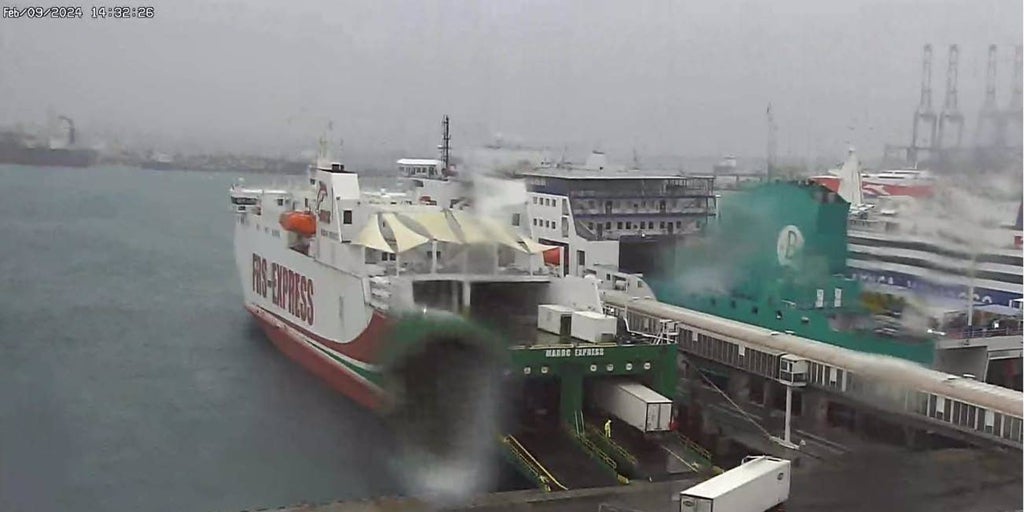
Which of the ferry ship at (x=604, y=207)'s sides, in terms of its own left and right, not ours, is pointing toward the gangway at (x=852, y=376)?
back

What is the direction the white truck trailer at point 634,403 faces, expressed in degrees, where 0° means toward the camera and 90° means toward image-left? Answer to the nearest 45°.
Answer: approximately 135°

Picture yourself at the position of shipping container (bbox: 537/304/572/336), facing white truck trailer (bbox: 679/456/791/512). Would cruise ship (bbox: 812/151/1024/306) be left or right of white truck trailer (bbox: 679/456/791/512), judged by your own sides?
left

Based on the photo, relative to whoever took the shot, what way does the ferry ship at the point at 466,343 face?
facing away from the viewer and to the left of the viewer

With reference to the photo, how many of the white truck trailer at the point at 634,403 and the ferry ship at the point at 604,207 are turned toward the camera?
0

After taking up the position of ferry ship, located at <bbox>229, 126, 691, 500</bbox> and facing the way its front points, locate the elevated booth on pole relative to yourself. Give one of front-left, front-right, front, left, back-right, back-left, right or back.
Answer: back-right

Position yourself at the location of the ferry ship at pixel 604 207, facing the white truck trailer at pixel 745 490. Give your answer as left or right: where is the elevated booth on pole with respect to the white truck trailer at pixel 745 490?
left

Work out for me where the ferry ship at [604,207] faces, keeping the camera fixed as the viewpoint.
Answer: facing away from the viewer and to the left of the viewer

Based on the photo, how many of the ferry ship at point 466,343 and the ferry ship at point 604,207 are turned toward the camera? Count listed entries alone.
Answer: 0

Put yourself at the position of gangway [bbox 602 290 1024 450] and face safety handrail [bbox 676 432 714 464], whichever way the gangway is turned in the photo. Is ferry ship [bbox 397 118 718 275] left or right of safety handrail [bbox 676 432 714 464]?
right
